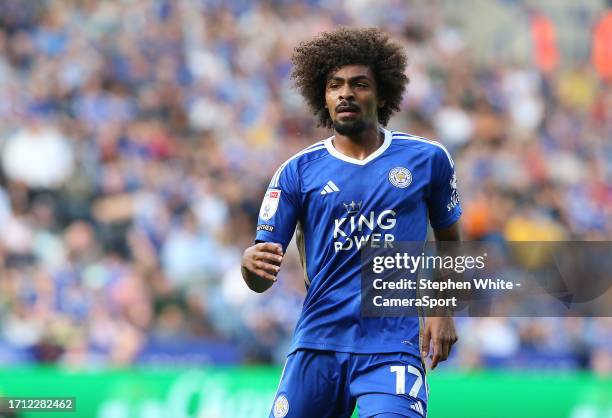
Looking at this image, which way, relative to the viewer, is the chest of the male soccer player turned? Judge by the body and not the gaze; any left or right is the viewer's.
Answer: facing the viewer
